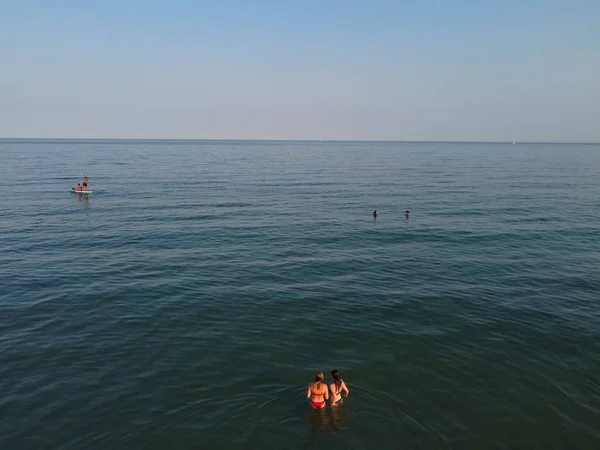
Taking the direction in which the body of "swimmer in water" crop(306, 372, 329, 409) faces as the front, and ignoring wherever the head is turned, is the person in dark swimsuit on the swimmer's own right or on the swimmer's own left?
on the swimmer's own right

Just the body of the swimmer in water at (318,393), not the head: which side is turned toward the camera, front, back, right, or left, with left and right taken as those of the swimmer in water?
back
